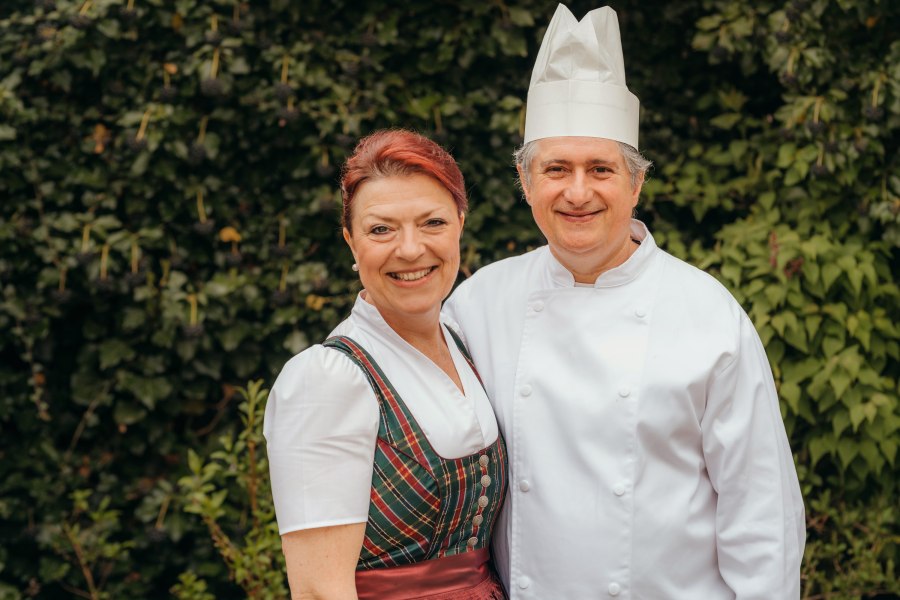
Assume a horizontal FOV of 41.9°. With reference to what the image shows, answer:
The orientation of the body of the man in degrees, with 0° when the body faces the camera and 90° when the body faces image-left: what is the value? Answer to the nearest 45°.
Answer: approximately 0°

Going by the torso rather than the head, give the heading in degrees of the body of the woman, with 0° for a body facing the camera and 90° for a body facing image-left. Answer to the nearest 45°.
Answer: approximately 315°
